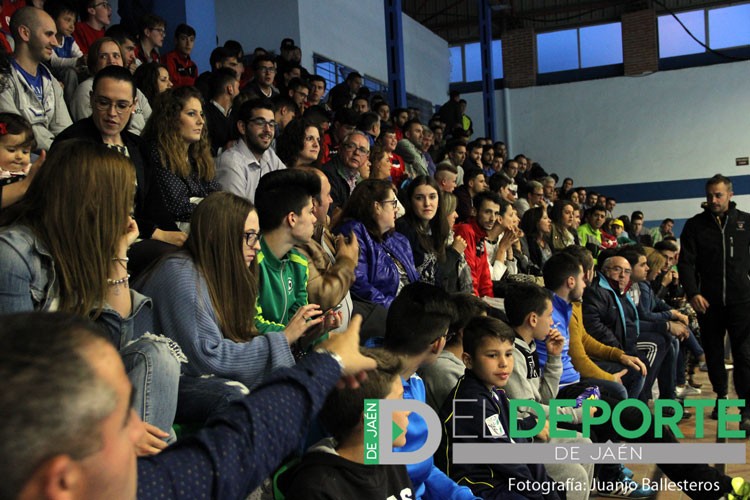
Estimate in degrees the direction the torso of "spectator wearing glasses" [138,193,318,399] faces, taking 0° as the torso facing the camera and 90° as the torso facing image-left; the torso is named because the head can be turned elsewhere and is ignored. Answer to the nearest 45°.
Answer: approximately 270°

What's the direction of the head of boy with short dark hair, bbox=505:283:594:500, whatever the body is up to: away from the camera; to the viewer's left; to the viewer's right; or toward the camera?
to the viewer's right

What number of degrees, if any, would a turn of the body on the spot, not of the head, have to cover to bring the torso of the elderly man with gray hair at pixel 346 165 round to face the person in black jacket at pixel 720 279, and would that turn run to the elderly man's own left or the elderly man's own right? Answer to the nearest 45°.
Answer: approximately 45° to the elderly man's own left

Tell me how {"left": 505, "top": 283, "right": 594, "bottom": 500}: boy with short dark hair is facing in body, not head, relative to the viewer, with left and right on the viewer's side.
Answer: facing to the right of the viewer

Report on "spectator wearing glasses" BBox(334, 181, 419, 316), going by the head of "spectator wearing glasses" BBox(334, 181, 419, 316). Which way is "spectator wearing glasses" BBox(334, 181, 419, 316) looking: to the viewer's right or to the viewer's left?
to the viewer's right

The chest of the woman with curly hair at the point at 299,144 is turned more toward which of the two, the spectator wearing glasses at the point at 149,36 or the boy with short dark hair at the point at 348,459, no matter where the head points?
the boy with short dark hair

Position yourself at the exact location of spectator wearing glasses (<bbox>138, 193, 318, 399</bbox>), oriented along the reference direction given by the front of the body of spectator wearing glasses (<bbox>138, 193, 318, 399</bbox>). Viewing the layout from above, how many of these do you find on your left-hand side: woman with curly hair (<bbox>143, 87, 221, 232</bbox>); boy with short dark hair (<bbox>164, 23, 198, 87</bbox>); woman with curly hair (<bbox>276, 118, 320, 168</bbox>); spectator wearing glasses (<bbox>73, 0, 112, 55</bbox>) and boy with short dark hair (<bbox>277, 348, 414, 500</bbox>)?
4

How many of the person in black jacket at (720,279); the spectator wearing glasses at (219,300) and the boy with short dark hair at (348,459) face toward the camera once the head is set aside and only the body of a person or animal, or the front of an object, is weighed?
1

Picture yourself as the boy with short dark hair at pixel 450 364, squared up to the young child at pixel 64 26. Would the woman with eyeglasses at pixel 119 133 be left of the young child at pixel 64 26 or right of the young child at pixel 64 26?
left

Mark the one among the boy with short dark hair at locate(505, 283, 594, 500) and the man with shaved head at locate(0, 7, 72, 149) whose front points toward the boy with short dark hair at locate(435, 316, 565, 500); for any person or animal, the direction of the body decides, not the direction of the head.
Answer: the man with shaved head
